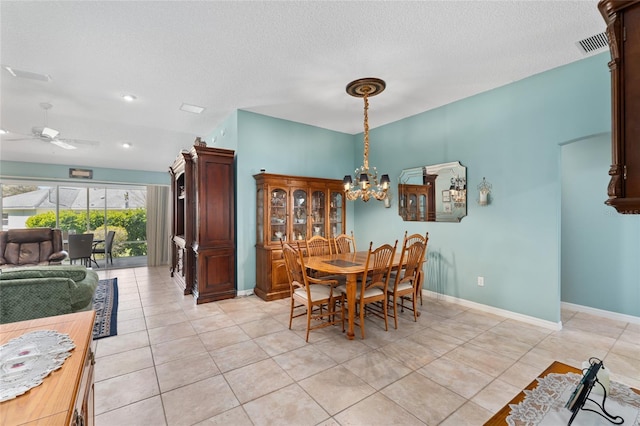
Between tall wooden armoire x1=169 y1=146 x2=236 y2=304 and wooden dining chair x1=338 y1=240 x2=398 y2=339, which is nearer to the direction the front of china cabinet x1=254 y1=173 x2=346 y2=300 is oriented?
the wooden dining chair

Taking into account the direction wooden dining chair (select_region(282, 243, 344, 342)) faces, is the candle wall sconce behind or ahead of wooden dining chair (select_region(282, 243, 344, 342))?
ahead

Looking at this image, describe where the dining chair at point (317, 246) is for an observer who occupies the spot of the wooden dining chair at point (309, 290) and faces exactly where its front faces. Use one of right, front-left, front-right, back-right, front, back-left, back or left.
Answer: front-left

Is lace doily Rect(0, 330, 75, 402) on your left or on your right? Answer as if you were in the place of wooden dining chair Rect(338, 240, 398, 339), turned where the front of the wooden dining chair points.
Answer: on your left

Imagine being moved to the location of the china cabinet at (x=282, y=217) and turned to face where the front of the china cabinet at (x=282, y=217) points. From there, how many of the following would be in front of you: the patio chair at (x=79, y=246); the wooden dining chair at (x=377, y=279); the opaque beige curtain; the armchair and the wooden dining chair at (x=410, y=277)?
2

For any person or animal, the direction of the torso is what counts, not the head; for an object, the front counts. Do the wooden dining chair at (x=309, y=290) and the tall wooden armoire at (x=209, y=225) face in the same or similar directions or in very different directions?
very different directions

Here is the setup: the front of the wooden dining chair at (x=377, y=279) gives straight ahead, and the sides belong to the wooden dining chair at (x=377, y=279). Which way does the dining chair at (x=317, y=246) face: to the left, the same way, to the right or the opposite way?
the opposite way

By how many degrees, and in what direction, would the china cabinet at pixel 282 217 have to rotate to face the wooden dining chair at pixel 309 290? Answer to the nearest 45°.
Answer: approximately 45° to its right

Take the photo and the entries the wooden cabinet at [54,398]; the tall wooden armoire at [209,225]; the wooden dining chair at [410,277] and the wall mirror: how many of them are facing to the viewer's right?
1

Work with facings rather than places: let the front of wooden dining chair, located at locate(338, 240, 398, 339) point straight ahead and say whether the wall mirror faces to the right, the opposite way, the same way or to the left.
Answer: to the left

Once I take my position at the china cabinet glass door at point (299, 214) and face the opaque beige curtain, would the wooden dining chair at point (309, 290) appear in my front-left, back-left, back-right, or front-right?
back-left

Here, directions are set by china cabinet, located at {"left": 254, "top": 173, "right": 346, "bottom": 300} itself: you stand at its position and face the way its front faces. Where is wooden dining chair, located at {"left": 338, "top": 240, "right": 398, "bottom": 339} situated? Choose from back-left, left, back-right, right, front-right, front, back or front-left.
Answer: front

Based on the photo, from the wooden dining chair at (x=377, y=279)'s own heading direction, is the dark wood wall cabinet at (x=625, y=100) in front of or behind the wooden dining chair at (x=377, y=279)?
behind

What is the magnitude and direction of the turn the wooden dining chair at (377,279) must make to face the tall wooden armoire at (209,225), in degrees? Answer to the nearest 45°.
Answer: approximately 45° to its left

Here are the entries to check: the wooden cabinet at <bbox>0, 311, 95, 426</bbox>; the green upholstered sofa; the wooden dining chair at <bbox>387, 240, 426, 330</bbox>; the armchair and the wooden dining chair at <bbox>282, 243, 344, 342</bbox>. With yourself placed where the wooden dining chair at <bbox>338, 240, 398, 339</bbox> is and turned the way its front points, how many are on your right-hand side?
1

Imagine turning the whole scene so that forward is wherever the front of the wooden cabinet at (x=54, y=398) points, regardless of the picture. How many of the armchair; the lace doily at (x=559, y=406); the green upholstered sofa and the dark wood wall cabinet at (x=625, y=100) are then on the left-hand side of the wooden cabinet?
2

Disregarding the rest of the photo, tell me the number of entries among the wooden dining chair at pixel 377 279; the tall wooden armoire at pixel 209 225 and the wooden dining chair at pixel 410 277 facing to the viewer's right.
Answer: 0

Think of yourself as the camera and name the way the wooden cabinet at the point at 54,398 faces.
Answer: facing to the right of the viewer

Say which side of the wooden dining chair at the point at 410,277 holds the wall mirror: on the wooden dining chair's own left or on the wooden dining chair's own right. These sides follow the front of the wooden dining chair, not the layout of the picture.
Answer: on the wooden dining chair's own right

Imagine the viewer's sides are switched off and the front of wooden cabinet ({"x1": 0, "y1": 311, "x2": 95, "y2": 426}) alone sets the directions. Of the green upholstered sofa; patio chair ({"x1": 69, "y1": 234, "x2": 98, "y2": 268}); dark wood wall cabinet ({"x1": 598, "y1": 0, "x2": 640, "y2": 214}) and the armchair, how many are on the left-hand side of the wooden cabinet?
3

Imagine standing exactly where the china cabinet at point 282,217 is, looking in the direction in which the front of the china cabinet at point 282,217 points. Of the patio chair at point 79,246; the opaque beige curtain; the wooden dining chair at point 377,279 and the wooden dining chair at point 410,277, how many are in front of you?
2
